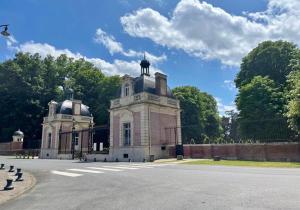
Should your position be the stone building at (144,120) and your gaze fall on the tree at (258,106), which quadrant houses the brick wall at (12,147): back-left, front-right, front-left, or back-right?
back-left

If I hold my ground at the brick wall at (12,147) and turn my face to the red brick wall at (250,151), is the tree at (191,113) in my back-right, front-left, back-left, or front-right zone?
front-left

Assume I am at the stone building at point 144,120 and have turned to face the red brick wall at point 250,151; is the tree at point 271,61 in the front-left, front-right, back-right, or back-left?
front-left

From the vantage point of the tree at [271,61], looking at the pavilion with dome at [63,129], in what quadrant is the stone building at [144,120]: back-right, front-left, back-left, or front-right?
front-left

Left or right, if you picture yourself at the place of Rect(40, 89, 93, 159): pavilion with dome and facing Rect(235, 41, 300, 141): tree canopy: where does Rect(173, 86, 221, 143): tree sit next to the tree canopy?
left
